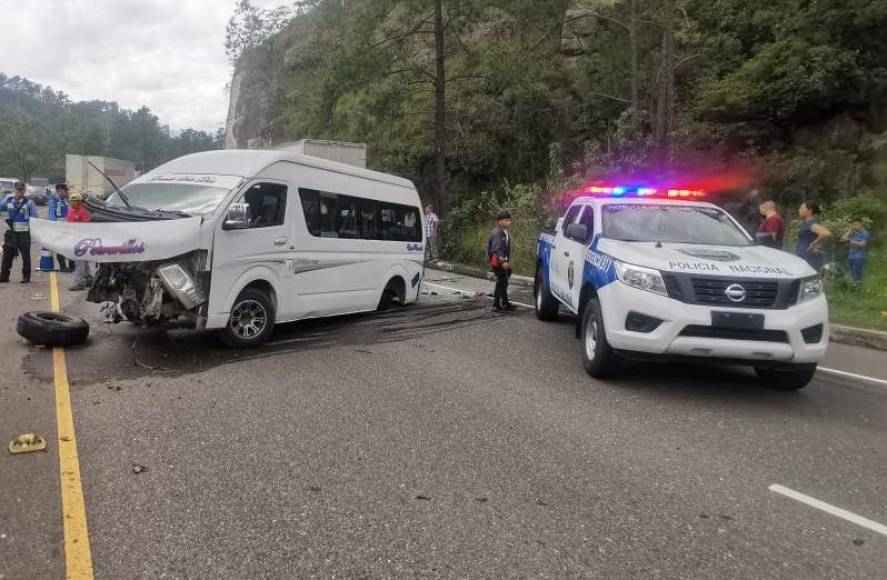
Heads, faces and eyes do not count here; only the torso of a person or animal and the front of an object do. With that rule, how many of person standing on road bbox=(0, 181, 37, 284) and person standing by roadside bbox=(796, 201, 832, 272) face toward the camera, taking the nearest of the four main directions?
1

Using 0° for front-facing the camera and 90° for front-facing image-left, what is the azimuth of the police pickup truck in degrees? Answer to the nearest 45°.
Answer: approximately 315°

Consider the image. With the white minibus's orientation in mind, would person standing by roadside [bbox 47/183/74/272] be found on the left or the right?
on its right

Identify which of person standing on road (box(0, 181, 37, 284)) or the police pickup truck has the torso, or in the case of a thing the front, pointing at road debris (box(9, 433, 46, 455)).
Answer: the person standing on road

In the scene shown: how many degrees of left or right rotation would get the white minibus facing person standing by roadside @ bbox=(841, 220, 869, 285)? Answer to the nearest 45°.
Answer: approximately 135° to its left

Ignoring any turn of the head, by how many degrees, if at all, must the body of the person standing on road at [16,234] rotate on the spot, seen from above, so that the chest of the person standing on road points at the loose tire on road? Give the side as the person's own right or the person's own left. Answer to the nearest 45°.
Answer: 0° — they already face it

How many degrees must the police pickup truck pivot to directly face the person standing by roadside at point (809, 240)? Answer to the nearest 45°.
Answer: approximately 135° to its left

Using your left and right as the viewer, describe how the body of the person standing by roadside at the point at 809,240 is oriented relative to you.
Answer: facing to the left of the viewer

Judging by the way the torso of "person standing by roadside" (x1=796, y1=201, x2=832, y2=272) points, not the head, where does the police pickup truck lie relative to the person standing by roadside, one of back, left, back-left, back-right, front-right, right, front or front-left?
left
